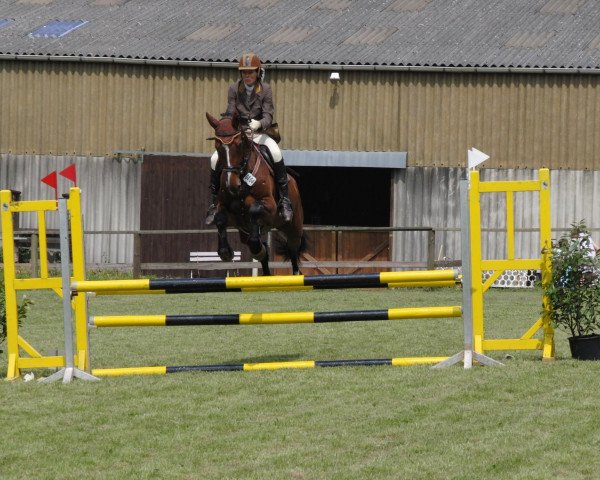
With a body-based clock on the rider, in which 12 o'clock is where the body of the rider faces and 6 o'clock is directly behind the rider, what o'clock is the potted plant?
The potted plant is roughly at 10 o'clock from the rider.

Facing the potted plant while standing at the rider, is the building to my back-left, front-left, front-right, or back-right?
back-left

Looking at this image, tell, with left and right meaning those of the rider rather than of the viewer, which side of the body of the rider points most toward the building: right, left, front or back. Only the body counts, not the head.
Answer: back

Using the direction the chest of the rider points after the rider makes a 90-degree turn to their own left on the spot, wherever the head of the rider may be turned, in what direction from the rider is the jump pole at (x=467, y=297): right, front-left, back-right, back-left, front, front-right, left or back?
front-right

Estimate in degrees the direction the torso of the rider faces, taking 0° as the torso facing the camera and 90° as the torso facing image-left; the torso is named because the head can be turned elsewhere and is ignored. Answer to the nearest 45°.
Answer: approximately 0°
